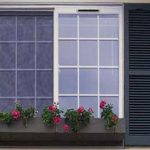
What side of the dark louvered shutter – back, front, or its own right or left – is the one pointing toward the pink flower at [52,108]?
right

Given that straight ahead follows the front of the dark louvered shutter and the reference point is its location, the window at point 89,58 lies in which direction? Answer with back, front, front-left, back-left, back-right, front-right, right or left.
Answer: right

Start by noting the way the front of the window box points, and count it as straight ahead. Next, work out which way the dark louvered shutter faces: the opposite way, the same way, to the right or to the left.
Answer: the same way

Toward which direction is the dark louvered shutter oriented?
toward the camera

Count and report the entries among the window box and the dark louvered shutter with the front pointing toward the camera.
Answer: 2

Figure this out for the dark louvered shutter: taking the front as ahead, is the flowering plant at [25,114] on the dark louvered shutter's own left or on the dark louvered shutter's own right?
on the dark louvered shutter's own right
